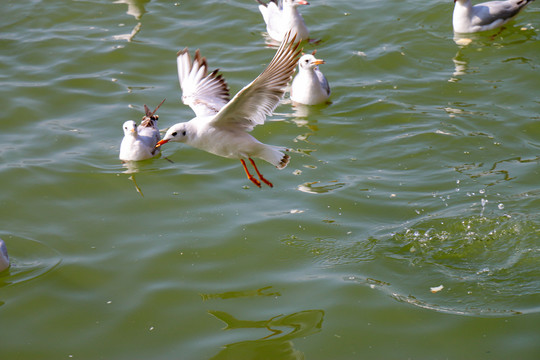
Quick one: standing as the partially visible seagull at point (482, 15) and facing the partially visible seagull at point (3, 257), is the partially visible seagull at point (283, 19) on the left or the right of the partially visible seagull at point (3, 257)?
right

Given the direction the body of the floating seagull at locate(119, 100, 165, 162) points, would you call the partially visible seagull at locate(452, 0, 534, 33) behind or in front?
behind

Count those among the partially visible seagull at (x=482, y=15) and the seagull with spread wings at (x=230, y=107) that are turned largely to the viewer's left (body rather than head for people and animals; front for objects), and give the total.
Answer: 2

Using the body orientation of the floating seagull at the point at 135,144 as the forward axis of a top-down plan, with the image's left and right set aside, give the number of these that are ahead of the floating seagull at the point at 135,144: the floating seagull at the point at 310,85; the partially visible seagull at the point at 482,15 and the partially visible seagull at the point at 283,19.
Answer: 0

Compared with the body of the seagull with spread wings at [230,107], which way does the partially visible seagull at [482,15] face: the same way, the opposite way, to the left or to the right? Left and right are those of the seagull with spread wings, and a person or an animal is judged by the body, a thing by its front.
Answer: the same way

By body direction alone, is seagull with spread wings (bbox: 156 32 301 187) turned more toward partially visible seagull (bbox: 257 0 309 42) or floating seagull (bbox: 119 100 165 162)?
the floating seagull

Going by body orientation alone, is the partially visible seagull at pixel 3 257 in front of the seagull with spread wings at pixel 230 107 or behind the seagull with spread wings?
in front

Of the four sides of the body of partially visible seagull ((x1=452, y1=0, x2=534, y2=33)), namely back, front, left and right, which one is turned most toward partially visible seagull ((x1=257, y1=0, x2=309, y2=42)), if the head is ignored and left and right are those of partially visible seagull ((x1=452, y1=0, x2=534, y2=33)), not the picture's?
front

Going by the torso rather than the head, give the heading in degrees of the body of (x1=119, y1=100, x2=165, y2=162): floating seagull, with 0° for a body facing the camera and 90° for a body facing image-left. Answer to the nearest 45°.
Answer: approximately 45°

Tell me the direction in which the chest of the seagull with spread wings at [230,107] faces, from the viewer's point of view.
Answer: to the viewer's left

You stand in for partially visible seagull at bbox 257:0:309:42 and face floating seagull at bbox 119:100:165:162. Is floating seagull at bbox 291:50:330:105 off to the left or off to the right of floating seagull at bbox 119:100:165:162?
left

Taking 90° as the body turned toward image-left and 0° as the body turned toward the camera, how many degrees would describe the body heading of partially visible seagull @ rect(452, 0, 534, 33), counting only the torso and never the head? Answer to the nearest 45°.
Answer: approximately 90°
